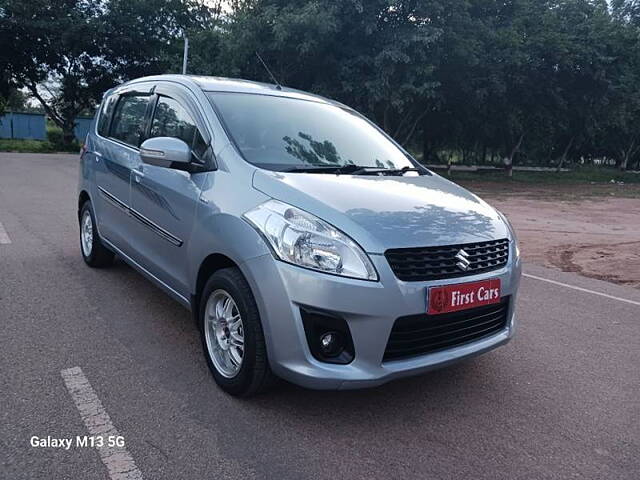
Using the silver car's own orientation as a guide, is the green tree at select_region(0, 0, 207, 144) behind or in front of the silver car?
behind
